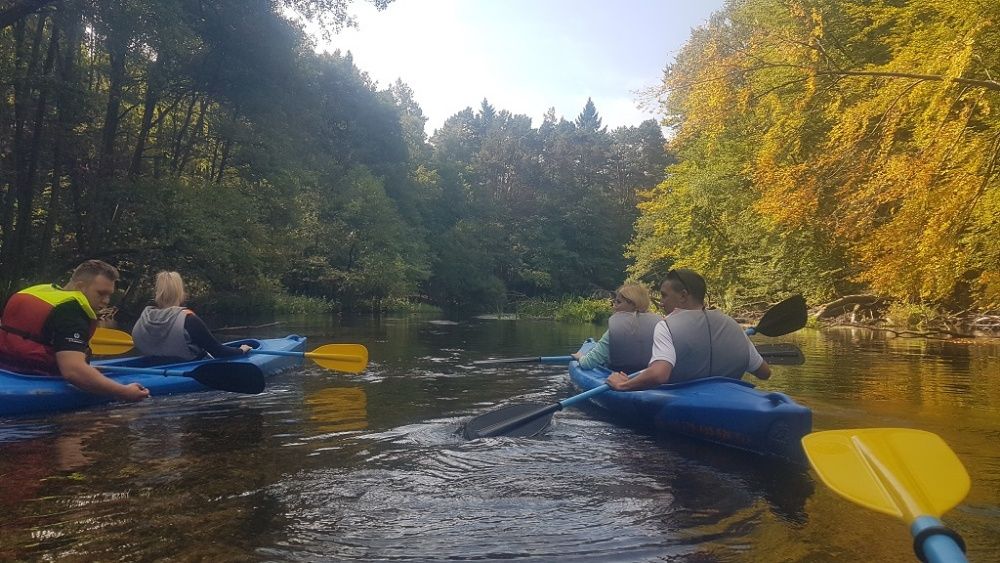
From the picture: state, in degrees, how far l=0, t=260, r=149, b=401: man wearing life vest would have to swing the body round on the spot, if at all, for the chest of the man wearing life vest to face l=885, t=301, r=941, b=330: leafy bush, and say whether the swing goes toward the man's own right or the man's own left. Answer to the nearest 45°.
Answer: approximately 45° to the man's own right

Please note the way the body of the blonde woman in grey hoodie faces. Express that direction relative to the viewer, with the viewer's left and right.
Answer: facing away from the viewer and to the right of the viewer

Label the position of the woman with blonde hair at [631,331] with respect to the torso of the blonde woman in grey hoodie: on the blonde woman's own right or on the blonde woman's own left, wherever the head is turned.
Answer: on the blonde woman's own right

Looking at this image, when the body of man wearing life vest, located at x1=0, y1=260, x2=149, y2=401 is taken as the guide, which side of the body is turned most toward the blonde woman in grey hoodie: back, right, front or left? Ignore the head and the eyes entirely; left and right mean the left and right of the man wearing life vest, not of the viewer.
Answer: front

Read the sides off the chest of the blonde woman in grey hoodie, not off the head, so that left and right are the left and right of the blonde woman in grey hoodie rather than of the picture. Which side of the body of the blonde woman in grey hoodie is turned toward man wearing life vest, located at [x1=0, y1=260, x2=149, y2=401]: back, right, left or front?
back

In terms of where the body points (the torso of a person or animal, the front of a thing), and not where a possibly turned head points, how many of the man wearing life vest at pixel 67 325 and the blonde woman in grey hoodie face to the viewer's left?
0

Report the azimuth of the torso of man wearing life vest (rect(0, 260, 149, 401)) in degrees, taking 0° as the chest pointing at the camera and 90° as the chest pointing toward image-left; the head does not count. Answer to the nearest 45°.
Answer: approximately 225°

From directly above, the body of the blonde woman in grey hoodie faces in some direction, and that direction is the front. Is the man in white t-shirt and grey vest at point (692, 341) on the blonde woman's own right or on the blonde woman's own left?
on the blonde woman's own right
